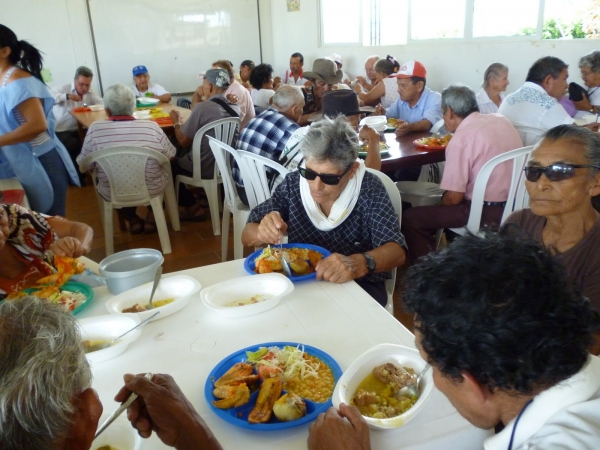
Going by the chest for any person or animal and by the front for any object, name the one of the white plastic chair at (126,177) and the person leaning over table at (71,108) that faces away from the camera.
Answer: the white plastic chair

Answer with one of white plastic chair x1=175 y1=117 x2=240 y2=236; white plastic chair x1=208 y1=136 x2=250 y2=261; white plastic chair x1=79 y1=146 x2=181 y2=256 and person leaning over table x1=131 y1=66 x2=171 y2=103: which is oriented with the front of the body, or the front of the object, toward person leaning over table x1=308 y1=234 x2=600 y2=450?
person leaning over table x1=131 y1=66 x2=171 y2=103

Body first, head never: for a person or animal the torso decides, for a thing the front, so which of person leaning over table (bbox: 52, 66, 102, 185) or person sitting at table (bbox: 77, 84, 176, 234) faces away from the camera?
person sitting at table (bbox: 77, 84, 176, 234)

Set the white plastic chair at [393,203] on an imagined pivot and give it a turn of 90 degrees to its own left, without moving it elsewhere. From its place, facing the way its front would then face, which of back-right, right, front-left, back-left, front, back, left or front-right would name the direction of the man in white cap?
back-left

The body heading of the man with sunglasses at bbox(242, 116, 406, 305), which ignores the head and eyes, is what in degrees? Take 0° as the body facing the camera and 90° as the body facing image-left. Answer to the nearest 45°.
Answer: approximately 45°

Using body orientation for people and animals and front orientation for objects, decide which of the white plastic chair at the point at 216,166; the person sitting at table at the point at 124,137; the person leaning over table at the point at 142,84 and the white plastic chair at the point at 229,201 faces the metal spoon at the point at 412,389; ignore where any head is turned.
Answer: the person leaning over table at the point at 142,84

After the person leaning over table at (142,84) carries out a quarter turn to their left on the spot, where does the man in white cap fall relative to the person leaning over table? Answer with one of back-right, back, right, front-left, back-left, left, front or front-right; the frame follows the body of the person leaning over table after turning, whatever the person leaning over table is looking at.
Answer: front

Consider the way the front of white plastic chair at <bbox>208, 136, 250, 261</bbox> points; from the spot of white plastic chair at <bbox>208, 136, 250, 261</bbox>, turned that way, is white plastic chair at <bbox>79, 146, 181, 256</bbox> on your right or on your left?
on your left

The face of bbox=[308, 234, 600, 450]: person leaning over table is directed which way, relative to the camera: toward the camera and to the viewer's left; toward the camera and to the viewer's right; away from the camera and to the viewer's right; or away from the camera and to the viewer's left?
away from the camera and to the viewer's left

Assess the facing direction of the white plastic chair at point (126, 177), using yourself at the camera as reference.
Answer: facing away from the viewer

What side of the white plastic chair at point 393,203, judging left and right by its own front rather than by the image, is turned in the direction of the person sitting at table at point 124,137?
right

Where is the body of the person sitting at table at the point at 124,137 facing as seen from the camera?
away from the camera

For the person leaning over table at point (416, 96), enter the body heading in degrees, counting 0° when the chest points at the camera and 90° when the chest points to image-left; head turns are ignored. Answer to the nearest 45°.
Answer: approximately 45°

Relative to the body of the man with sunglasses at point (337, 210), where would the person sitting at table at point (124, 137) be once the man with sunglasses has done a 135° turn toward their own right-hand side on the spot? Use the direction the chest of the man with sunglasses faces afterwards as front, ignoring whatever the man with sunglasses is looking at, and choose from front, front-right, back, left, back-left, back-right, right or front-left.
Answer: front-left
